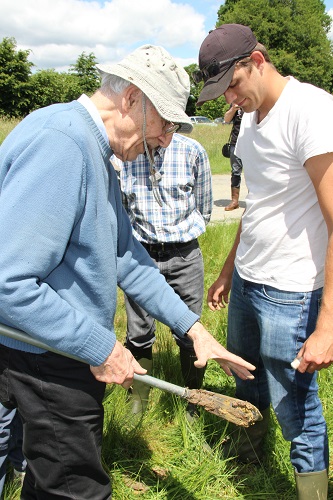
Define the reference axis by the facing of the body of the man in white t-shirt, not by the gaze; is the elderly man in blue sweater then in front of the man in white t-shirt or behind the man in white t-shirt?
in front

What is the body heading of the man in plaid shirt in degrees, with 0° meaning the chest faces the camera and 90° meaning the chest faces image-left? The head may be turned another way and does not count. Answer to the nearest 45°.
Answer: approximately 0°

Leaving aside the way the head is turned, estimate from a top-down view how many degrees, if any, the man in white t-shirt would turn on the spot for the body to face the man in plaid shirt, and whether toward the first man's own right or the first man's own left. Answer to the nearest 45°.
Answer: approximately 90° to the first man's own right

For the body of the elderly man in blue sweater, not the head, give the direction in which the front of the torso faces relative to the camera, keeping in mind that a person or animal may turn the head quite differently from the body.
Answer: to the viewer's right

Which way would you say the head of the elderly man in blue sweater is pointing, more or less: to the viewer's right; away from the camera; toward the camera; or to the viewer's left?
to the viewer's right

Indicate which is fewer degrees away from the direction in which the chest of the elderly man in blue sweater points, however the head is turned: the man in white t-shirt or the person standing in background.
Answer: the man in white t-shirt

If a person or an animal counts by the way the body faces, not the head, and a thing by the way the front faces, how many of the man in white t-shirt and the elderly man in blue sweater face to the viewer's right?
1

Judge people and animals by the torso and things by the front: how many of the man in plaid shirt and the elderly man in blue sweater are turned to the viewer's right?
1

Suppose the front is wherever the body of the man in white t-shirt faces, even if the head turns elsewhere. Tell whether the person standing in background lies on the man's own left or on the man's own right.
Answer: on the man's own right

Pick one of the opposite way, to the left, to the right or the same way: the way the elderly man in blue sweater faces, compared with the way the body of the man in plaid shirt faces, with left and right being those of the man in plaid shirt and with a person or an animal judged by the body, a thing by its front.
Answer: to the left
